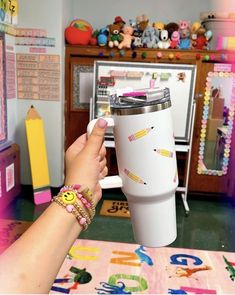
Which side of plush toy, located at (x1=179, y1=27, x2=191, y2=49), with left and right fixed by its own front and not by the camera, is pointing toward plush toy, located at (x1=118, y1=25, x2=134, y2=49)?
right

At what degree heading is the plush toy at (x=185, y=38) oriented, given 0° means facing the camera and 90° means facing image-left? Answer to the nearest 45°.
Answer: approximately 0°

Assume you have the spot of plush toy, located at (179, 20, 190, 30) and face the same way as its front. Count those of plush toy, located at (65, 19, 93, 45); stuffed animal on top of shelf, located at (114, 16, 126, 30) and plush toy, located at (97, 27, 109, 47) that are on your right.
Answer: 3
